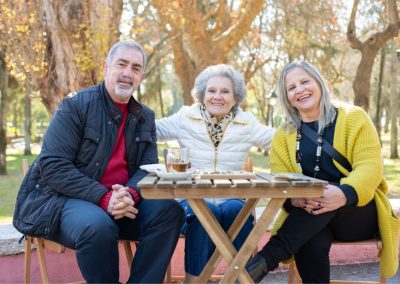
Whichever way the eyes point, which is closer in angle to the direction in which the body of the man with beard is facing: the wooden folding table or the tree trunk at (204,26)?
the wooden folding table

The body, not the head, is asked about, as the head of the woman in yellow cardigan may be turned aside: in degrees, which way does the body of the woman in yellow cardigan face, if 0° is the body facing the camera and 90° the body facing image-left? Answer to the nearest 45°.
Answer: approximately 45°

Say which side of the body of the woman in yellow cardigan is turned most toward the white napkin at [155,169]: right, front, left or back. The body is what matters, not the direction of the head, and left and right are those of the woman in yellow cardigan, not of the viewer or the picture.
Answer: front

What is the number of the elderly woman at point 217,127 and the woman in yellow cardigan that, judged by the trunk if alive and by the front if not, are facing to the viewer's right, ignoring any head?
0

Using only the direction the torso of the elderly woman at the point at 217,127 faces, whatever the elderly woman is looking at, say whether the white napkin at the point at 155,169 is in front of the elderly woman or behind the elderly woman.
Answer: in front

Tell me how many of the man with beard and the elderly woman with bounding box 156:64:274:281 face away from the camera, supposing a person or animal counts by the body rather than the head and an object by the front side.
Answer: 0

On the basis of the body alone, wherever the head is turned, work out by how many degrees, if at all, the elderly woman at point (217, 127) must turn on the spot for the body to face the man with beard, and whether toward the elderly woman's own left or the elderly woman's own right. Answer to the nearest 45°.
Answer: approximately 45° to the elderly woman's own right

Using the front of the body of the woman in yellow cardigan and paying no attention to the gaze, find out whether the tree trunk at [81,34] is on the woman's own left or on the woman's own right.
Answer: on the woman's own right

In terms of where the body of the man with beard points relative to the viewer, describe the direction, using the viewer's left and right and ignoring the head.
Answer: facing the viewer and to the right of the viewer

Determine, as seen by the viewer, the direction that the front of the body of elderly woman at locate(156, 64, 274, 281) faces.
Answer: toward the camera

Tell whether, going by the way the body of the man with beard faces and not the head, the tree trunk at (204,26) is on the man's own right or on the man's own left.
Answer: on the man's own left

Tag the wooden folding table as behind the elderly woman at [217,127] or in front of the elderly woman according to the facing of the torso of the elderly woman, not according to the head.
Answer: in front

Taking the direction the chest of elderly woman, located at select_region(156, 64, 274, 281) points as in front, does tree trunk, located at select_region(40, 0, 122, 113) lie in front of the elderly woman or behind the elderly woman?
behind

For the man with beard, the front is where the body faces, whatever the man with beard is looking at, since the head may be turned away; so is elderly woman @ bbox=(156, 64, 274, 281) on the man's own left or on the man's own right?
on the man's own left
